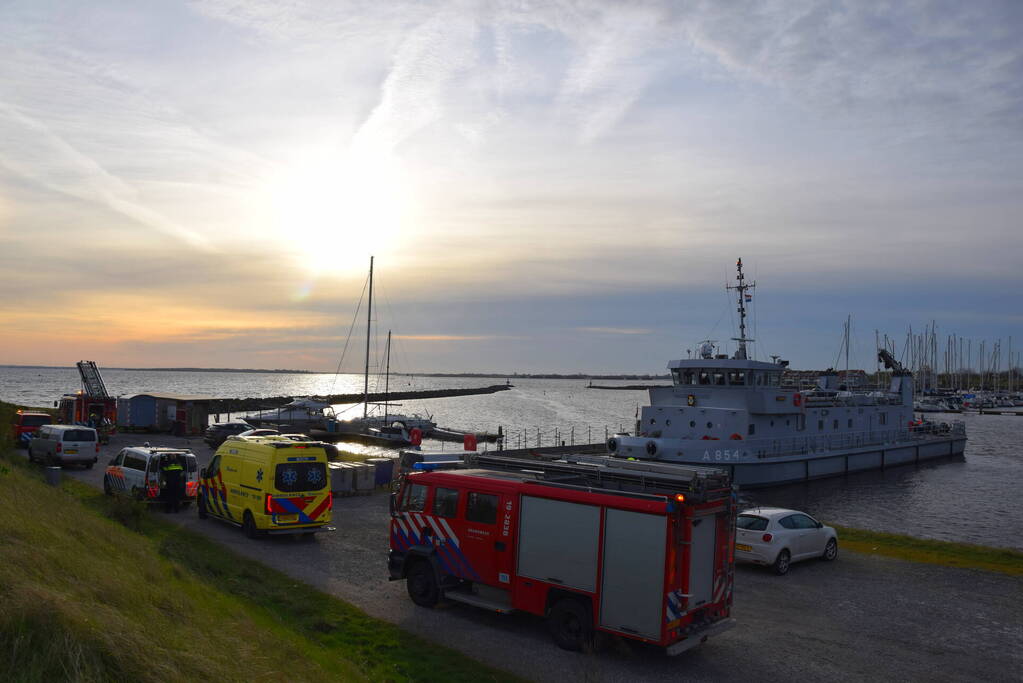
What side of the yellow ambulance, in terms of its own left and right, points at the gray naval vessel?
right

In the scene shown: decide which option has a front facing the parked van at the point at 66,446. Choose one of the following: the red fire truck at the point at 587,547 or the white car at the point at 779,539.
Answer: the red fire truck

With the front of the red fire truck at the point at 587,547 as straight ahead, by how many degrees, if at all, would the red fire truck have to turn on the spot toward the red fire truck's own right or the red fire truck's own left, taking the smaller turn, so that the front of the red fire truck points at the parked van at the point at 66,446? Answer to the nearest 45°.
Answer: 0° — it already faces it

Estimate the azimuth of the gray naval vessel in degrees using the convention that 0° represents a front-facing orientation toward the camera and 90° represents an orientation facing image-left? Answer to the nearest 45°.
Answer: approximately 45°

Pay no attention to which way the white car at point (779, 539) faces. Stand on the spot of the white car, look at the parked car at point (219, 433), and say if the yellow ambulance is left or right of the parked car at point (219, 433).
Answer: left

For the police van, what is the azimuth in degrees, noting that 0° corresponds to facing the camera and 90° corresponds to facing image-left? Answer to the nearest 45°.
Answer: approximately 135°

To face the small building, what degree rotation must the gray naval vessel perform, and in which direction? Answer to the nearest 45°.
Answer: approximately 45° to its right

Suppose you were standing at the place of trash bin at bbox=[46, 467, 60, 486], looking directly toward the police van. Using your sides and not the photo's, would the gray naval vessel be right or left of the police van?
left

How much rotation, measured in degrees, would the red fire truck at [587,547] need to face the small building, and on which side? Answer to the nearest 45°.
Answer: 0° — it already faces it

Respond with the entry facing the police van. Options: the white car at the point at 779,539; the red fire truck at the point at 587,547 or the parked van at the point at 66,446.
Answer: the red fire truck
